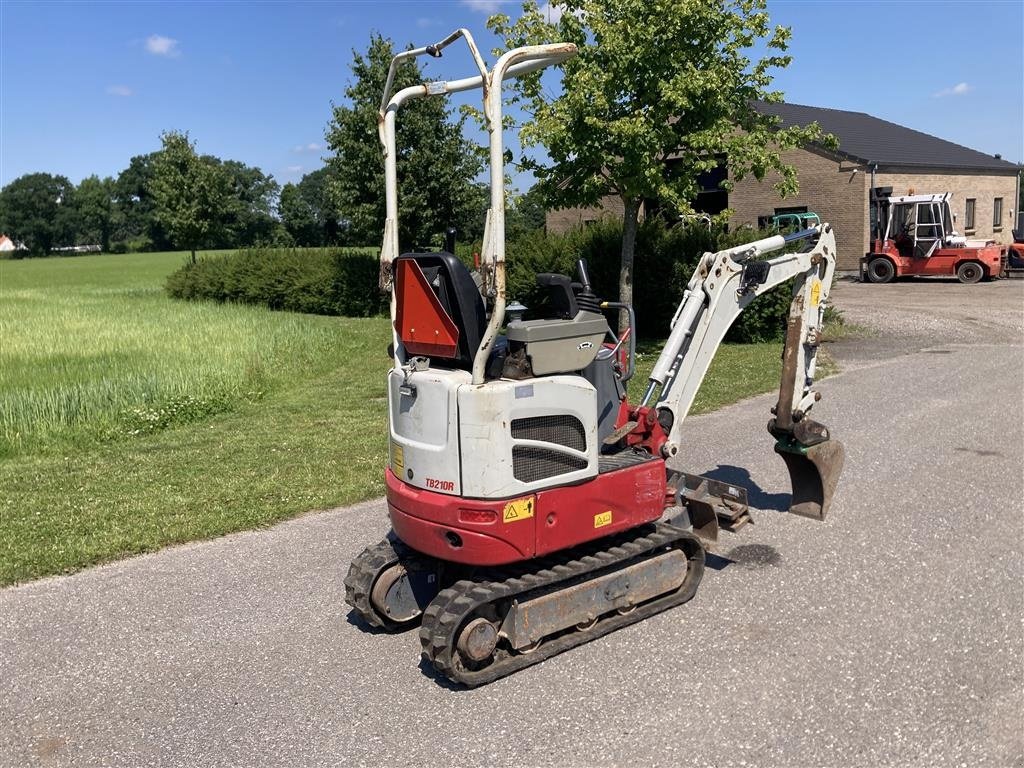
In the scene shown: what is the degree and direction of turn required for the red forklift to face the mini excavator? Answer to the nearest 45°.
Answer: approximately 90° to its left

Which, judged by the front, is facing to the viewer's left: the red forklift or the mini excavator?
the red forklift

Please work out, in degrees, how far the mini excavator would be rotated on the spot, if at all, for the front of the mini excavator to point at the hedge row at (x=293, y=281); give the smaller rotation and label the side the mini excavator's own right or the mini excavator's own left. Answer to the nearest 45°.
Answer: approximately 45° to the mini excavator's own left

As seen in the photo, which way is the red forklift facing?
to the viewer's left

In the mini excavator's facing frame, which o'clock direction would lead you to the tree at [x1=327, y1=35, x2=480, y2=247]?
The tree is roughly at 10 o'clock from the mini excavator.

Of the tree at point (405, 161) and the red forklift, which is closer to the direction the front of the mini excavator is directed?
the red forklift

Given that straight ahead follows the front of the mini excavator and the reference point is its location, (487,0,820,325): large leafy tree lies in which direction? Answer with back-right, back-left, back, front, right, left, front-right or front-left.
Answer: front-left

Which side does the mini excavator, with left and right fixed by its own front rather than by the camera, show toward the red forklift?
front

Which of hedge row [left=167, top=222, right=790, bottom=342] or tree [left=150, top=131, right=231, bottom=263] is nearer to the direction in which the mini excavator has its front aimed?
the hedge row

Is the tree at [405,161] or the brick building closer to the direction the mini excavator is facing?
the brick building

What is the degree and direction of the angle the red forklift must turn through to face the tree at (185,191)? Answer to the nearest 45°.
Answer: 0° — it already faces it

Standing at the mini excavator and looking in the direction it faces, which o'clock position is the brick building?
The brick building is roughly at 11 o'clock from the mini excavator.

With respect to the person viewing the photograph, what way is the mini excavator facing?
facing away from the viewer and to the right of the viewer

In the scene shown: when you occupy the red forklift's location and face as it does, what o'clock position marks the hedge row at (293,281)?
The hedge row is roughly at 11 o'clock from the red forklift.

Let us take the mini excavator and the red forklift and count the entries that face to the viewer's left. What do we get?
1
